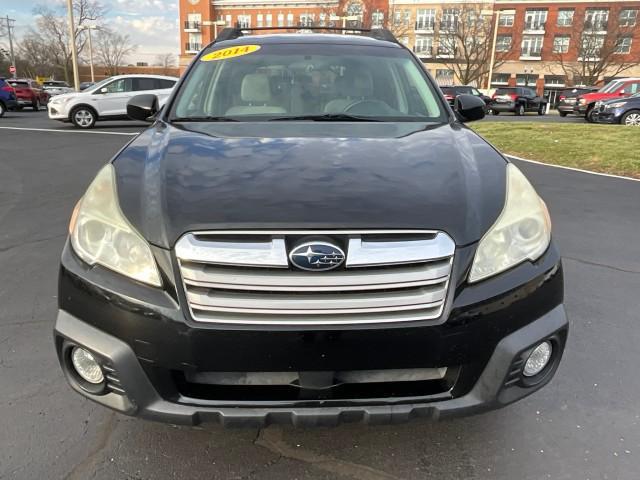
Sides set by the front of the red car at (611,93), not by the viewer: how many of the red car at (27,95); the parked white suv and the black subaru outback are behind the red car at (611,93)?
0

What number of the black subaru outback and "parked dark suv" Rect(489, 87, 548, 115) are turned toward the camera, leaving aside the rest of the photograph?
1

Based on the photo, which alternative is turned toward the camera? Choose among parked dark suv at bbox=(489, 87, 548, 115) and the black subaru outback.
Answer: the black subaru outback

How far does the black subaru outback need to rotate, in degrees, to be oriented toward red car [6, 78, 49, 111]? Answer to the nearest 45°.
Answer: approximately 135° to its right

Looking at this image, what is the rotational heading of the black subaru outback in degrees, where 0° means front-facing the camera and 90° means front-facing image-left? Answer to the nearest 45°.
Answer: approximately 0°

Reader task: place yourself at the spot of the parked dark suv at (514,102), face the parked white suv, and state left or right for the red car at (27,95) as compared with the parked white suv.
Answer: right

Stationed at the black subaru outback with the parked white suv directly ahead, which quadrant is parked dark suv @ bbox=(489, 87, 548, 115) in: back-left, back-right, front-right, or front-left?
front-right

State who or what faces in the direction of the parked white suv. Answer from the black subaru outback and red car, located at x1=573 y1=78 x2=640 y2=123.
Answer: the red car

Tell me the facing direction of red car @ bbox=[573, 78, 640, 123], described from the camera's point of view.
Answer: facing the viewer and to the left of the viewer

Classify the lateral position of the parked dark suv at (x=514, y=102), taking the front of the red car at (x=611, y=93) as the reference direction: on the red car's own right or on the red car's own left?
on the red car's own right

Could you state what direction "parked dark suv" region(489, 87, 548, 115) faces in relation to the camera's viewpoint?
facing away from the viewer and to the right of the viewer

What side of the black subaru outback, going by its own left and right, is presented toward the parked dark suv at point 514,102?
back

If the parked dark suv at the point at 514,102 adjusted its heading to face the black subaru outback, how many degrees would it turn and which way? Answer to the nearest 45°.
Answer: approximately 135° to its right

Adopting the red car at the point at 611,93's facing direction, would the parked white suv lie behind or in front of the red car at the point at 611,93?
in front

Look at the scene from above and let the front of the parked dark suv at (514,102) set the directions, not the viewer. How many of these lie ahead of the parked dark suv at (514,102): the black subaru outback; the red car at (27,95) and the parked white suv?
0

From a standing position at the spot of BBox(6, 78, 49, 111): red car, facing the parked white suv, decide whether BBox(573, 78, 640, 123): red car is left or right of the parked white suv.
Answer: left

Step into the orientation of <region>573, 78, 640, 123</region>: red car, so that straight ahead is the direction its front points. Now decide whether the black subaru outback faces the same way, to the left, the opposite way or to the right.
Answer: to the left

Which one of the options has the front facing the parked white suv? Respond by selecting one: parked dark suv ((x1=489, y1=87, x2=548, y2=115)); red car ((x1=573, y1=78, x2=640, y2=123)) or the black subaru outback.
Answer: the red car
